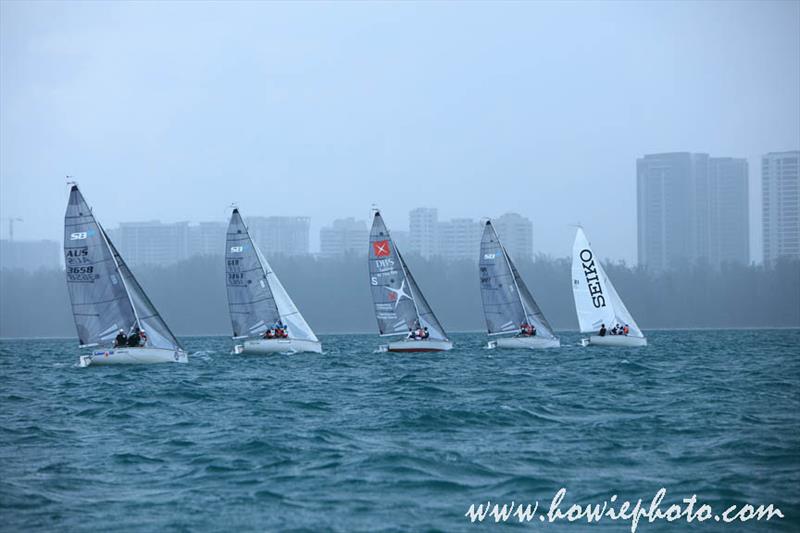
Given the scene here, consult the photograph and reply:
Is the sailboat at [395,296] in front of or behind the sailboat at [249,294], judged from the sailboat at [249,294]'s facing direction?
in front

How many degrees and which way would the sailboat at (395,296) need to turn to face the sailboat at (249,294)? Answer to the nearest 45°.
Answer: approximately 180°

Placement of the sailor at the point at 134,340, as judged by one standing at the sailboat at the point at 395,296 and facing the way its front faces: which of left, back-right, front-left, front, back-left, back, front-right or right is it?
back-right

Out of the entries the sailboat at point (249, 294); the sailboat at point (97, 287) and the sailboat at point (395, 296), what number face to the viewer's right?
3

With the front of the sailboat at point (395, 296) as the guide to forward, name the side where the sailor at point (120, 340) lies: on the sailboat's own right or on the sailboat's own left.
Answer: on the sailboat's own right

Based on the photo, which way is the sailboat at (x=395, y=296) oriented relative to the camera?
to the viewer's right

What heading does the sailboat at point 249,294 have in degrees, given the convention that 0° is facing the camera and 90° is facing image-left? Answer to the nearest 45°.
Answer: approximately 270°

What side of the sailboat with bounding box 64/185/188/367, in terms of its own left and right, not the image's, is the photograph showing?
right

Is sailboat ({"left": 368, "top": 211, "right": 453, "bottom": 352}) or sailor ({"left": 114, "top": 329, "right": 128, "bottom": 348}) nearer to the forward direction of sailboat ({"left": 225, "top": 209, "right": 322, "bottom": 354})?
the sailboat

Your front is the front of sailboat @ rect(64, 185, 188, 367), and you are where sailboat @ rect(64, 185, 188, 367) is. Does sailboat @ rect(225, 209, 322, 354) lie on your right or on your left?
on your left

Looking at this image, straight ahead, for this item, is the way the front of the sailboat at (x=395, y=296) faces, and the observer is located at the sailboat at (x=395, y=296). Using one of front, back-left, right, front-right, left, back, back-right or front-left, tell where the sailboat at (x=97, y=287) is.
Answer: back-right
